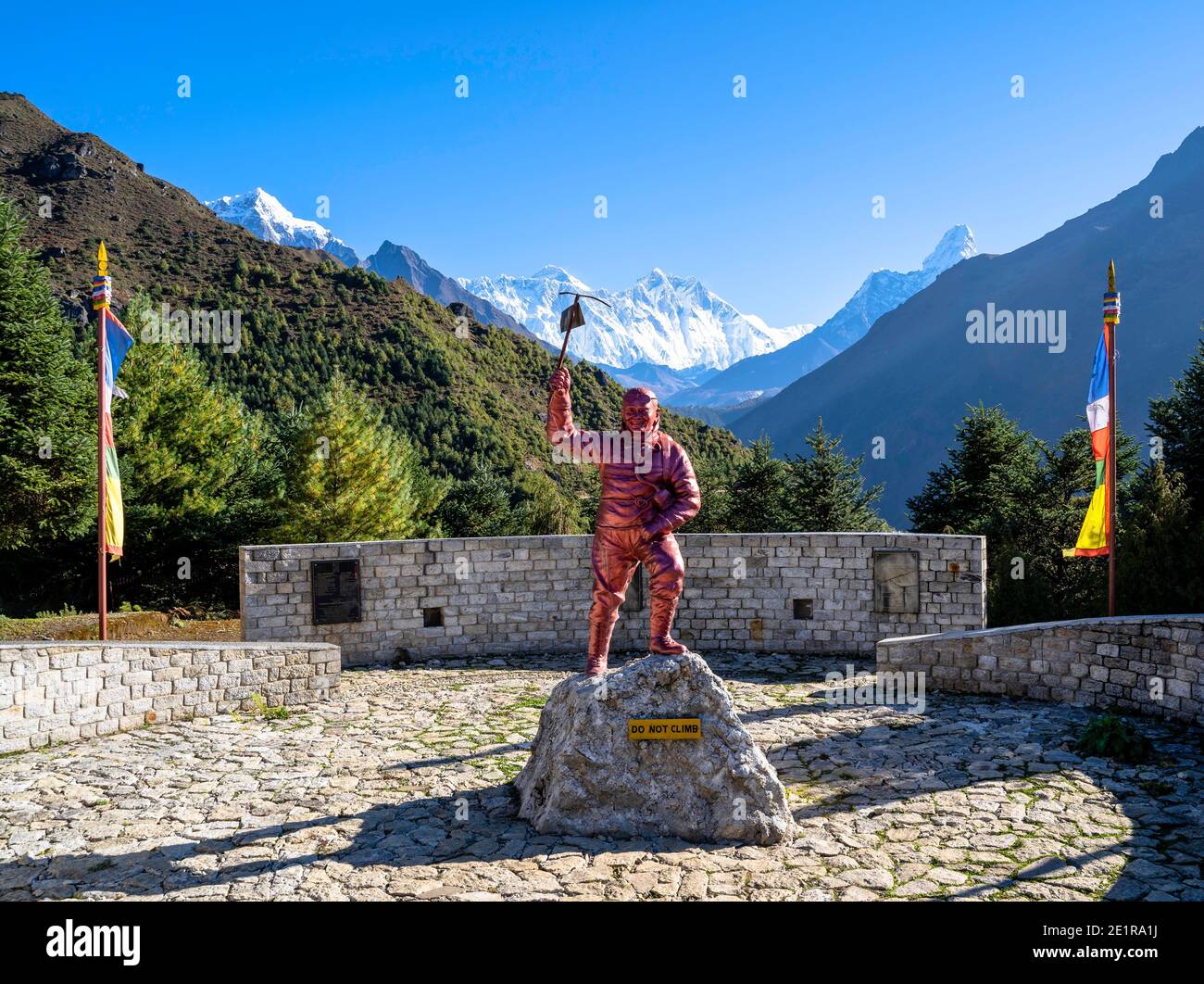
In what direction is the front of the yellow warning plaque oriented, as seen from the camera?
facing the viewer

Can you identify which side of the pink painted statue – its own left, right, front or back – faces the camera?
front

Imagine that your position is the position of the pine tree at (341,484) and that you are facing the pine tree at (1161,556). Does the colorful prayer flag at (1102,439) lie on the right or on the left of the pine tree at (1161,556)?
right

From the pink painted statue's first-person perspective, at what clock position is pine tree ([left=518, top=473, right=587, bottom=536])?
The pine tree is roughly at 6 o'clock from the pink painted statue.

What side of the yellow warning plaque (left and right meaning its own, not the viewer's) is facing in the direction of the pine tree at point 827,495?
back

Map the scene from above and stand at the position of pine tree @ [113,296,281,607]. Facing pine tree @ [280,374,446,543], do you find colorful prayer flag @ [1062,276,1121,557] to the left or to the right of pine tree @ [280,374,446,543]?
right

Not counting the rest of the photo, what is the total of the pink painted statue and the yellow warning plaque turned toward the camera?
2
